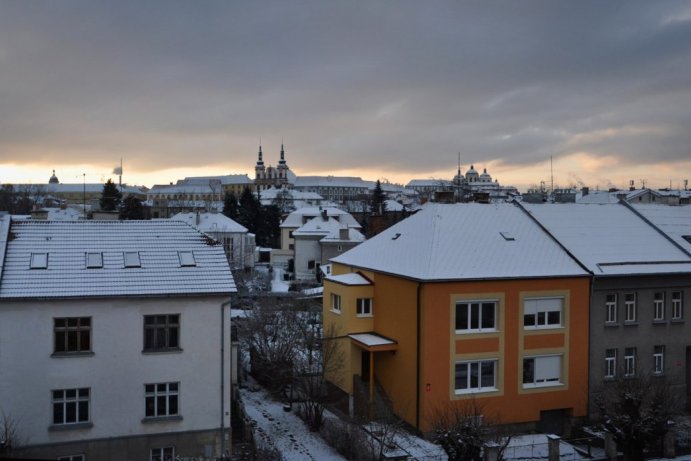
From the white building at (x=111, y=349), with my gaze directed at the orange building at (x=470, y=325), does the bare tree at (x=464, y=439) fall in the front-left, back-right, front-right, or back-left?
front-right

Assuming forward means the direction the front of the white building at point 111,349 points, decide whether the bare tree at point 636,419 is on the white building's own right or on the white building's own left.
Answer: on the white building's own left

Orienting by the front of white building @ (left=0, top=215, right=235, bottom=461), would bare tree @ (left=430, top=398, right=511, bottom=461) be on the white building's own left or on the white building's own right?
on the white building's own left

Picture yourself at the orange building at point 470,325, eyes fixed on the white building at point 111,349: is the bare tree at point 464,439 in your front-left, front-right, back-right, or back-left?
front-left

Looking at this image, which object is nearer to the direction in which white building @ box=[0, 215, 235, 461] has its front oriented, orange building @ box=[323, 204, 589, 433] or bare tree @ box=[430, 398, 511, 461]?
the bare tree

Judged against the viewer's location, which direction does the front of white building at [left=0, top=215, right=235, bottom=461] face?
facing the viewer

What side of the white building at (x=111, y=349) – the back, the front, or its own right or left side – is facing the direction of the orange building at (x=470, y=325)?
left
